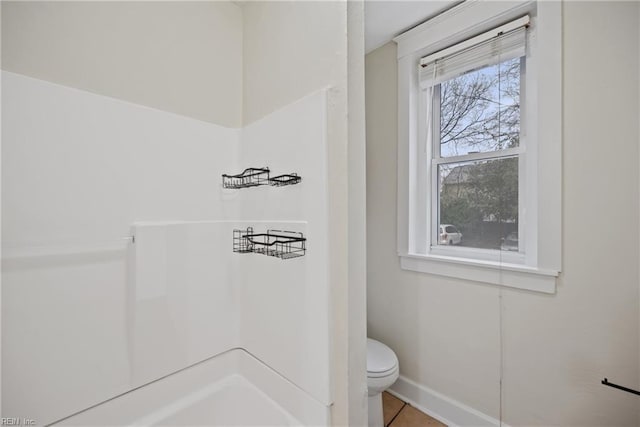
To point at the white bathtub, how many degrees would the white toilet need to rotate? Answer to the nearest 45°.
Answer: approximately 90° to its right

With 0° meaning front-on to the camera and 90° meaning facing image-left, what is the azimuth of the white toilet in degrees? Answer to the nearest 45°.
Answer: approximately 315°

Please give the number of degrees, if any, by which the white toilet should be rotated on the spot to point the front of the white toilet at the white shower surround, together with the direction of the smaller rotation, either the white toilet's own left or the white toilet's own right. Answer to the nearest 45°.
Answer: approximately 90° to the white toilet's own right
